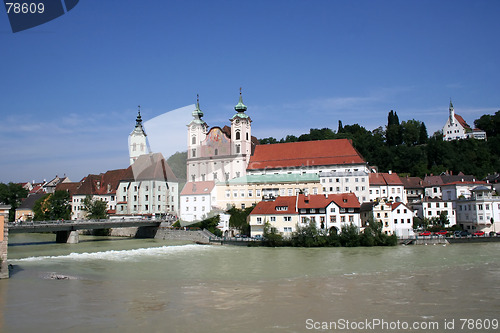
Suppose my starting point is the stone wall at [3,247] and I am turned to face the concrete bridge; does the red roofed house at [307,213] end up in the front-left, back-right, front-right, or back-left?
front-right

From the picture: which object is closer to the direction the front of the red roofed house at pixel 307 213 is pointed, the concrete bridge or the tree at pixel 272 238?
the tree

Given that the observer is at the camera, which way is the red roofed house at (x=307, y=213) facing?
facing the viewer

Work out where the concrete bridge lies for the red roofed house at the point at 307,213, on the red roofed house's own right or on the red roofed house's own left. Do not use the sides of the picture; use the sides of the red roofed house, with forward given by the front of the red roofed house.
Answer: on the red roofed house's own right

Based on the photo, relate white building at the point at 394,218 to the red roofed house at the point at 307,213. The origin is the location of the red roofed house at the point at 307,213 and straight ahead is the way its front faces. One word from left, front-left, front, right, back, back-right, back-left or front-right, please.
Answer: left

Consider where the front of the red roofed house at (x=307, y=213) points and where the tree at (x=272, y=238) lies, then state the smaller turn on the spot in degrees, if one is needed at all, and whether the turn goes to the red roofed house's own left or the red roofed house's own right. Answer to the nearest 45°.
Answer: approximately 45° to the red roofed house's own right

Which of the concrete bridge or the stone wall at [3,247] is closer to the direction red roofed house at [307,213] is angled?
the stone wall
